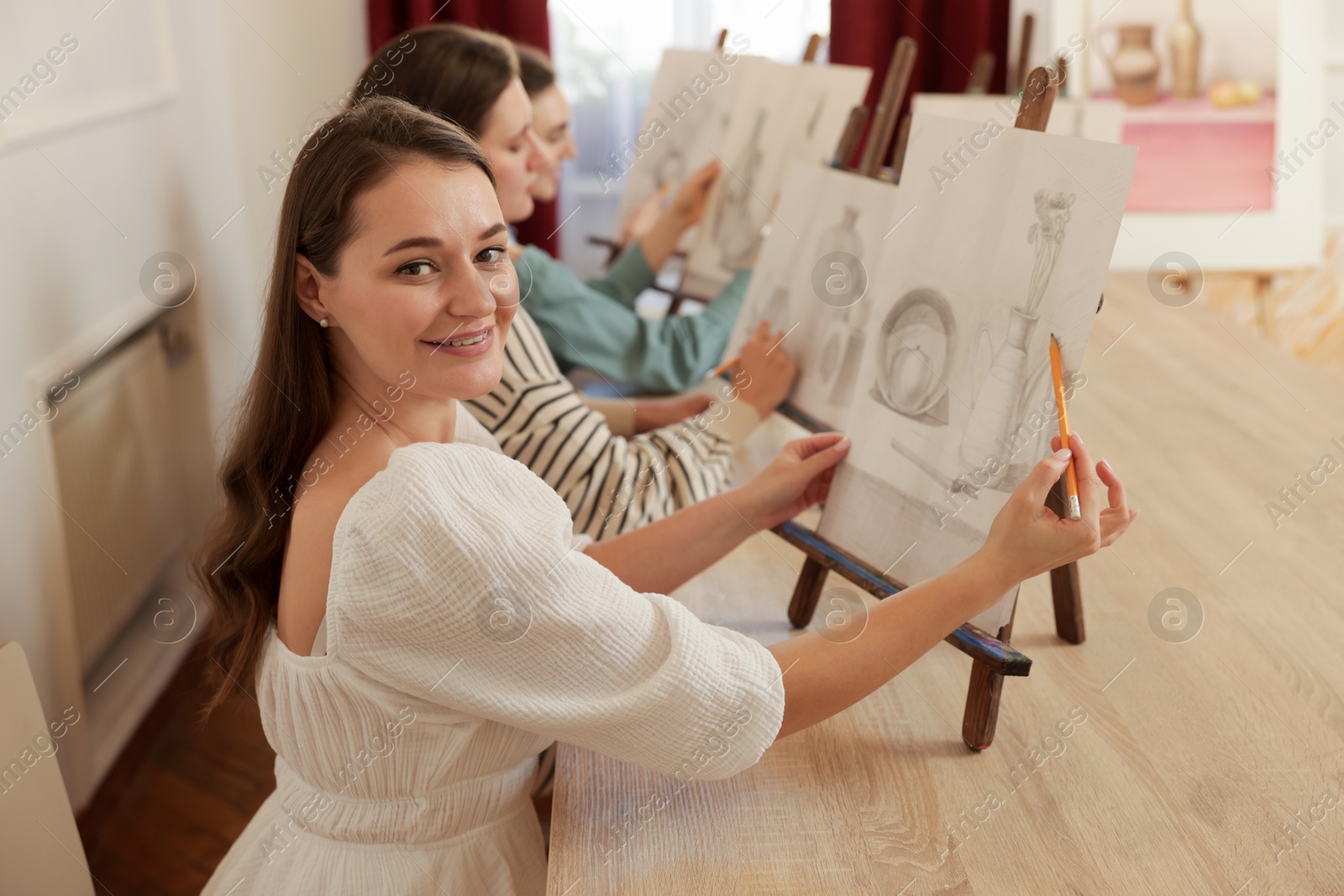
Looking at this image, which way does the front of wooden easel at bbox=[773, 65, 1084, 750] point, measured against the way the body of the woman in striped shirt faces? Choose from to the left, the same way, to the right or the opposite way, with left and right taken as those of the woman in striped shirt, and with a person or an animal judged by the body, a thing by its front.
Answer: the opposite way

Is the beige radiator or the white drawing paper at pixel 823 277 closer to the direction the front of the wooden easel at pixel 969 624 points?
the beige radiator

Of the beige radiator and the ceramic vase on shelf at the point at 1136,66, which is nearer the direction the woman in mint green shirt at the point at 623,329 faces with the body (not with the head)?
the ceramic vase on shelf

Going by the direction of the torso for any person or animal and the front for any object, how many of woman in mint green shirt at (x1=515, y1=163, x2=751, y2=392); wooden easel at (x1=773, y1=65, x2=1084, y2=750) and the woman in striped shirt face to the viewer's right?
2

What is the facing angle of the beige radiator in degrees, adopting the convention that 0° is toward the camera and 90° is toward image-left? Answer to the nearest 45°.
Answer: approximately 315°

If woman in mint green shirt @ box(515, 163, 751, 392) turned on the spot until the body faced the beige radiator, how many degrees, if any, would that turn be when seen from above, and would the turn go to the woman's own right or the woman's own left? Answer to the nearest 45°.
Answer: approximately 180°

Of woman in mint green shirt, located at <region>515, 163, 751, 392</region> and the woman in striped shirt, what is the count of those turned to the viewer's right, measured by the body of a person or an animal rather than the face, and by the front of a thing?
2

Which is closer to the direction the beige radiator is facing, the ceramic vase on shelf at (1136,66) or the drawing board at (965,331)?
the drawing board

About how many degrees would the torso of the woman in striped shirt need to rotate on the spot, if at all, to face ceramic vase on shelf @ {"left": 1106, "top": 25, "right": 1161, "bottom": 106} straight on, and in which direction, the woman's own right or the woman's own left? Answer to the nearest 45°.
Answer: approximately 45° to the woman's own left

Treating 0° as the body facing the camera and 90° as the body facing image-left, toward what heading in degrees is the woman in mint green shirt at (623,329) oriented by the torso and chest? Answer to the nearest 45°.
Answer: approximately 270°

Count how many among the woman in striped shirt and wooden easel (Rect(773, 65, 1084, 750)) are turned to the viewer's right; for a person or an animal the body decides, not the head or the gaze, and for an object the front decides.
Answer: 1

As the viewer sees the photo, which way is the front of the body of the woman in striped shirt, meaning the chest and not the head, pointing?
to the viewer's right

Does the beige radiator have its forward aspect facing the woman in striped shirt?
yes
